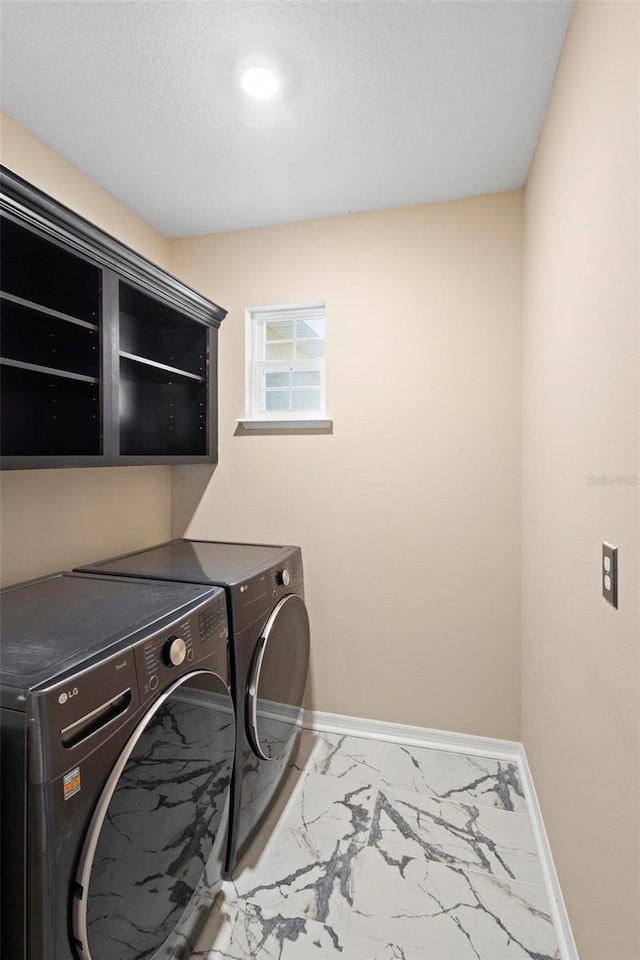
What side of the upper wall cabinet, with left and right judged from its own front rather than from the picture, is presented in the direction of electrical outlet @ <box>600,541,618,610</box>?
front

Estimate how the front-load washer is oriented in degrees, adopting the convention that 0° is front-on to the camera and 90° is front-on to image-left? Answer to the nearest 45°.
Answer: approximately 315°

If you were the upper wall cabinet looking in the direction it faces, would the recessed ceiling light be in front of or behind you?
in front

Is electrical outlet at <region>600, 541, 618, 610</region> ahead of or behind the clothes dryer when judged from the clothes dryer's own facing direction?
ahead

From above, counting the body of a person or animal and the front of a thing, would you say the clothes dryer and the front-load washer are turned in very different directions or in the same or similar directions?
same or similar directions

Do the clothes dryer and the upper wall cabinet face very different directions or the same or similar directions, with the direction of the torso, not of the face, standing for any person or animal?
same or similar directions

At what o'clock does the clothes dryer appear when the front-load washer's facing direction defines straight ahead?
The clothes dryer is roughly at 9 o'clock from the front-load washer.

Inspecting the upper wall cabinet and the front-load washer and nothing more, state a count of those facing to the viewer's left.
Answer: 0

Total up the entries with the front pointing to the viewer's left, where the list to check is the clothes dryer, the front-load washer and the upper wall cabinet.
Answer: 0

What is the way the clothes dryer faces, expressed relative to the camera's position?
facing the viewer and to the right of the viewer

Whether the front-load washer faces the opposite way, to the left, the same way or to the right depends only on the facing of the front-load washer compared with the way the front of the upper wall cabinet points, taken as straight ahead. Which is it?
the same way

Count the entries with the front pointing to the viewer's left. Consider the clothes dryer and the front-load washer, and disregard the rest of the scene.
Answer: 0

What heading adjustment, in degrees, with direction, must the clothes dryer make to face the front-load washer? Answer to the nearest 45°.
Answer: approximately 90° to its right
